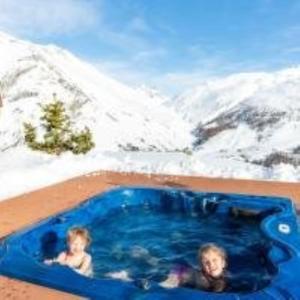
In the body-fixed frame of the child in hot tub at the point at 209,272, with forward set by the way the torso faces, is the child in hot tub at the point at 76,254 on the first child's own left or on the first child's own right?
on the first child's own right

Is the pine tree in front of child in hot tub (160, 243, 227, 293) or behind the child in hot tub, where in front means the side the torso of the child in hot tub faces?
behind

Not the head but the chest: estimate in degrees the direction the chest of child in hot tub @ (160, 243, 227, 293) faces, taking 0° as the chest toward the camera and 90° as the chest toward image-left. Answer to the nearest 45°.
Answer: approximately 0°
